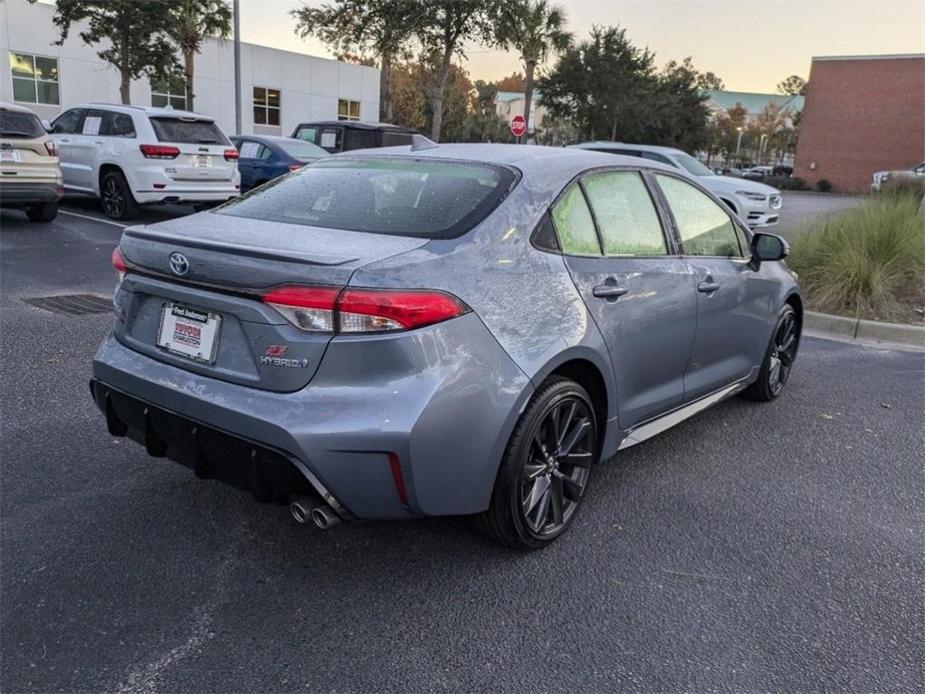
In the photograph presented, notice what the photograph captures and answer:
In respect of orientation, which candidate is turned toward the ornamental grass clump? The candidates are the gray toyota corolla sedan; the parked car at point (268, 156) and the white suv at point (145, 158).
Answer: the gray toyota corolla sedan

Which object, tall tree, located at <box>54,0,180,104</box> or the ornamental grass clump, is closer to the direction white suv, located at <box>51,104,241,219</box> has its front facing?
the tall tree

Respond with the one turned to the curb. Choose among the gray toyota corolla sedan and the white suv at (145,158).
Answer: the gray toyota corolla sedan

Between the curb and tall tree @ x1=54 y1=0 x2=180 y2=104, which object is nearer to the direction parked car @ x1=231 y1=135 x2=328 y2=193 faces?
the tall tree

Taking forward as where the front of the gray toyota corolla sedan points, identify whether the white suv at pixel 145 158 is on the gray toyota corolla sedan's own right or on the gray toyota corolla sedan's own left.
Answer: on the gray toyota corolla sedan's own left

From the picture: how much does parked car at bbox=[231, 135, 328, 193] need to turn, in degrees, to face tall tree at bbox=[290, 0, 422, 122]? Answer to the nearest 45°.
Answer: approximately 45° to its right

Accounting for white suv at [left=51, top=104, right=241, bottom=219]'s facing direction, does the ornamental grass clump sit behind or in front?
behind

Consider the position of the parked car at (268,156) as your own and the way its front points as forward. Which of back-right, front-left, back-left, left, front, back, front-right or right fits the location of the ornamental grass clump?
back

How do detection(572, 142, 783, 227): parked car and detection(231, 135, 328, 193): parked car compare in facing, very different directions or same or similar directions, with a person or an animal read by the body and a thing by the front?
very different directions

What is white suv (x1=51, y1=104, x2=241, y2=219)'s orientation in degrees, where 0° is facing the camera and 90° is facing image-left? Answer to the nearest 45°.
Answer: approximately 135°

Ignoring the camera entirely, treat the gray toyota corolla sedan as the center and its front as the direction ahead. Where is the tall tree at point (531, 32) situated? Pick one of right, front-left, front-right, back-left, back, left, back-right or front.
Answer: front-left

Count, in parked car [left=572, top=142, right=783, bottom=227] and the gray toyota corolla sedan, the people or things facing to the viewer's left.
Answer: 0

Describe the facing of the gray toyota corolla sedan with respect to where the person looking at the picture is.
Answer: facing away from the viewer and to the right of the viewer

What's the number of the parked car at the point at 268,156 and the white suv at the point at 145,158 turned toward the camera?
0

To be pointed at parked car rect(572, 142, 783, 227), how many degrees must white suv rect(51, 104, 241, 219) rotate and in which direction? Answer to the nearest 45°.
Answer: approximately 135° to its right

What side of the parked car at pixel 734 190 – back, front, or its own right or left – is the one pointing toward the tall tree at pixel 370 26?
back

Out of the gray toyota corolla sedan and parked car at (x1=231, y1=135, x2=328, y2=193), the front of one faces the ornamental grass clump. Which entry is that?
the gray toyota corolla sedan

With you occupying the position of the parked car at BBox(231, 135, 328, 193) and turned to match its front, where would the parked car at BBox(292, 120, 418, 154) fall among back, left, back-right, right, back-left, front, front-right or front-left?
right
